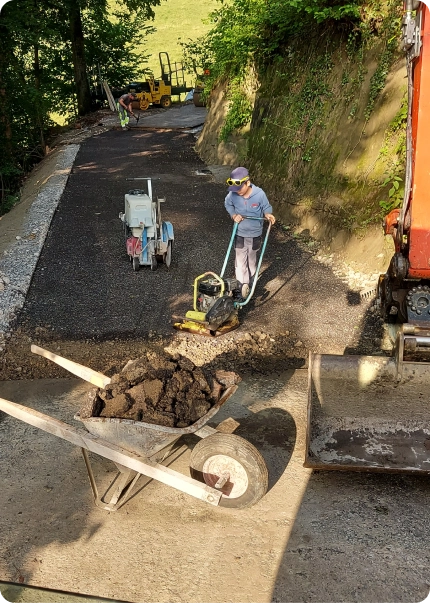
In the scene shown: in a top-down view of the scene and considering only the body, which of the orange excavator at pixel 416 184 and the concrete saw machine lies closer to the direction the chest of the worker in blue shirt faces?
the orange excavator

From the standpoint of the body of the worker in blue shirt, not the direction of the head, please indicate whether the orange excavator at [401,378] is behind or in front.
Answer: in front

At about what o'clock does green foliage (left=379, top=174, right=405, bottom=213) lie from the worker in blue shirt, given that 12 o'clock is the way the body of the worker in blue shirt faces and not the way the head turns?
The green foliage is roughly at 8 o'clock from the worker in blue shirt.

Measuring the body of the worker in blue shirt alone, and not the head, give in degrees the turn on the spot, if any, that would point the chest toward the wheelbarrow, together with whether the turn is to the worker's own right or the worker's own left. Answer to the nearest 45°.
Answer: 0° — they already face it

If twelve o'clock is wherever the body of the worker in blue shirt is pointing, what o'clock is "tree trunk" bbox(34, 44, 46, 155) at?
The tree trunk is roughly at 5 o'clock from the worker in blue shirt.

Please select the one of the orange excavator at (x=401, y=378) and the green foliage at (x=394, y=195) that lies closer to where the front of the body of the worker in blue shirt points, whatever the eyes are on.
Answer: the orange excavator

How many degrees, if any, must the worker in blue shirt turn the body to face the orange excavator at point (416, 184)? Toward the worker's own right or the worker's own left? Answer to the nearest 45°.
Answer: approximately 45° to the worker's own left

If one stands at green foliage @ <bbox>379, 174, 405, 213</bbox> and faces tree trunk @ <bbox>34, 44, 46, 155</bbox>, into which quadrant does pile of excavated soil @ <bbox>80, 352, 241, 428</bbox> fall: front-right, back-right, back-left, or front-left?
back-left

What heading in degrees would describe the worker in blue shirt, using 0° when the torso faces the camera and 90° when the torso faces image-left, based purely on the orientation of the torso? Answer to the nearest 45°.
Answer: approximately 0°

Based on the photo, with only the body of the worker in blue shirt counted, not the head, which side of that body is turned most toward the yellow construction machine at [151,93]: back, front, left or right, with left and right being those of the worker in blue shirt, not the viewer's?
back

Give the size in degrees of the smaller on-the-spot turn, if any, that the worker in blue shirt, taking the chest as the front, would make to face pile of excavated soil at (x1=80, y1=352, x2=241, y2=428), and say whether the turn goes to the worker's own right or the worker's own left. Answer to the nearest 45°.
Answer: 0° — they already face it

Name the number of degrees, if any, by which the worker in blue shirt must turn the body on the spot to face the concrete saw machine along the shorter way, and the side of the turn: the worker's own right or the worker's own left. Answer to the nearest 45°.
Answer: approximately 135° to the worker's own right

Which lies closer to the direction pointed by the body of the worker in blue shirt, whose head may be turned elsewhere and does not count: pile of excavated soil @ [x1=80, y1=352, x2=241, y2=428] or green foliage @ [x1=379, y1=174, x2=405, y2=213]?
the pile of excavated soil
